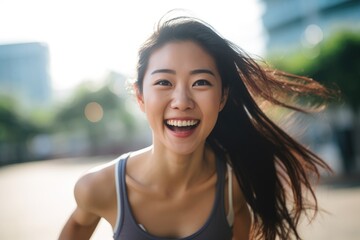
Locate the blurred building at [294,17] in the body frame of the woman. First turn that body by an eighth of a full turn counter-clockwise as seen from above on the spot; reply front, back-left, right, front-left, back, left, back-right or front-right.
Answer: back-left

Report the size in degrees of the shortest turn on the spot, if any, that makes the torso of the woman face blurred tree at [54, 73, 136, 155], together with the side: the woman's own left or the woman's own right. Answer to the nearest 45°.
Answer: approximately 180°

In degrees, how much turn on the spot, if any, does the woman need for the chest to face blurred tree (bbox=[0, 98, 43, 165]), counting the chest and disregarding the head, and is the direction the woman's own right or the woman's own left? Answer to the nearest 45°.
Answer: approximately 135° to the woman's own right

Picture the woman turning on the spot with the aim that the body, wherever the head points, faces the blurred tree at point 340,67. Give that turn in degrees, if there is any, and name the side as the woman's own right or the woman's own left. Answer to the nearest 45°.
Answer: approximately 180°

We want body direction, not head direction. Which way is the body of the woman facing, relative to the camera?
toward the camera
